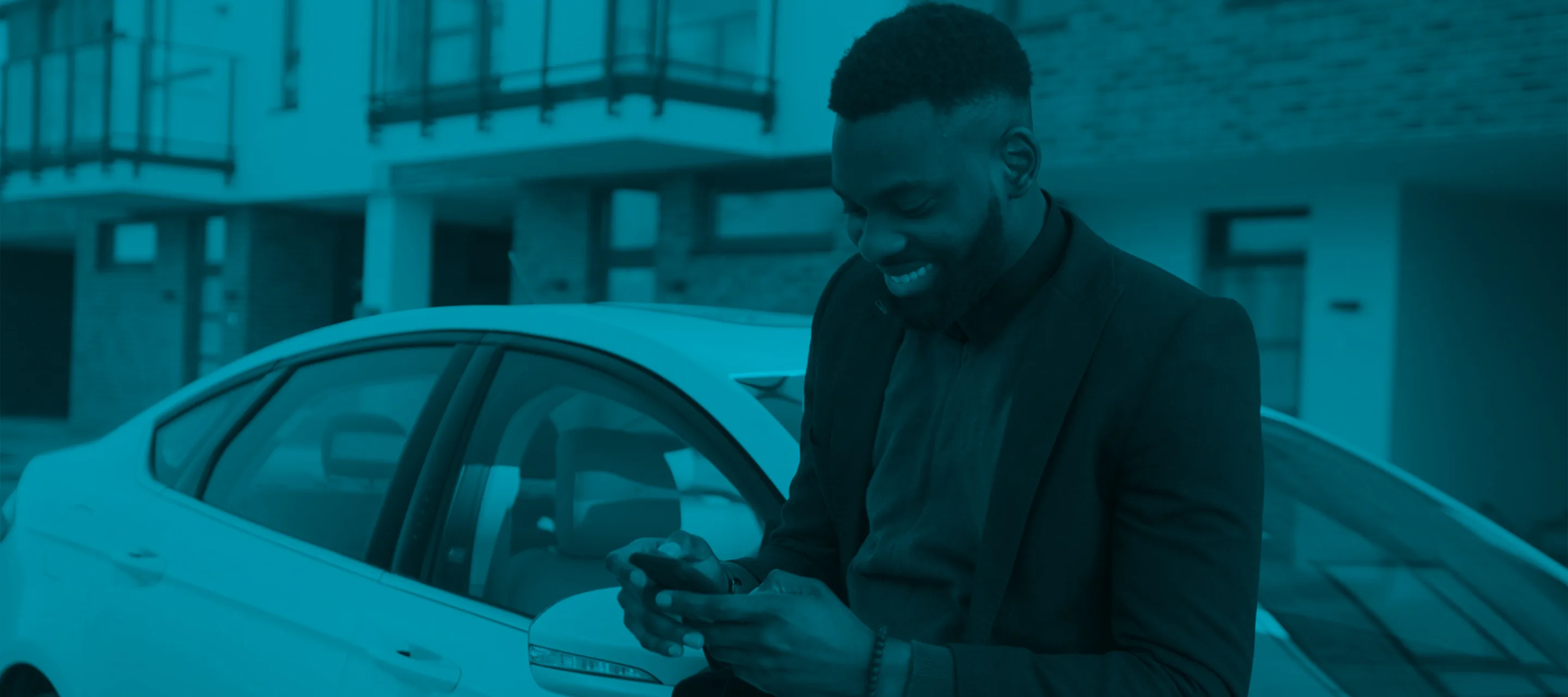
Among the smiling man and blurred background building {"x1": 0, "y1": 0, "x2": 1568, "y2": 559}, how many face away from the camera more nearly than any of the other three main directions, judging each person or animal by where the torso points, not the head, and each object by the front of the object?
0

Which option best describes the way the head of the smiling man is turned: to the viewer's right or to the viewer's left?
to the viewer's left

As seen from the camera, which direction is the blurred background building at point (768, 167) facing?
toward the camera

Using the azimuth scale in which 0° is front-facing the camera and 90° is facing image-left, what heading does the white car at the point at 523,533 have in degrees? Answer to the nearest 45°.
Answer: approximately 315°

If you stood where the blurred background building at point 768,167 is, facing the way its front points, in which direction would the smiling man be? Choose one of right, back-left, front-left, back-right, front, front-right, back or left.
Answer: front

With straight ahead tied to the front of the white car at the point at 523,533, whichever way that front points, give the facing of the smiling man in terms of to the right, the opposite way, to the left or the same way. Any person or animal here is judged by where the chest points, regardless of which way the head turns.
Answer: to the right

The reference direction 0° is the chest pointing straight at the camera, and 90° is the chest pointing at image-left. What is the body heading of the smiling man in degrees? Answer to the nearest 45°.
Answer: approximately 45°
